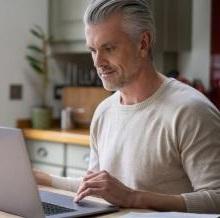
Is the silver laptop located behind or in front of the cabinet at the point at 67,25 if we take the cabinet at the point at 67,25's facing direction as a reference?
in front

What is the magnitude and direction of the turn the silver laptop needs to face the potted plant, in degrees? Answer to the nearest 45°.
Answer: approximately 45° to its left

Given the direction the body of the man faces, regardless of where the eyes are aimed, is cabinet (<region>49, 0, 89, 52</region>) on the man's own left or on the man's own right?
on the man's own right

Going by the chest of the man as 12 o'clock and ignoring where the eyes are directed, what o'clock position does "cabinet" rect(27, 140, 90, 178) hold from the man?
The cabinet is roughly at 4 o'clock from the man.

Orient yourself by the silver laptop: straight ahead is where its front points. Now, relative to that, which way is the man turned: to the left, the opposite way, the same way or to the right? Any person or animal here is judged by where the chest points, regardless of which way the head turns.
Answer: the opposite way

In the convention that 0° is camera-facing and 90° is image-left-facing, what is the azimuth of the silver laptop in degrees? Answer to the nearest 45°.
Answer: approximately 225°

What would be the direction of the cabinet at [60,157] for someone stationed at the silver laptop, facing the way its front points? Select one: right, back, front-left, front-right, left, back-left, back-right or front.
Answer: front-left

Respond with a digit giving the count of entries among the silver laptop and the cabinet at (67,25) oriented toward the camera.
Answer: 1

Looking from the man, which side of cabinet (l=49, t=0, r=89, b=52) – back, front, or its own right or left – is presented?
front

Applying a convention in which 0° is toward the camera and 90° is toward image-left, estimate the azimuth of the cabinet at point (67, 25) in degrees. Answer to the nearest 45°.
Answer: approximately 0°
